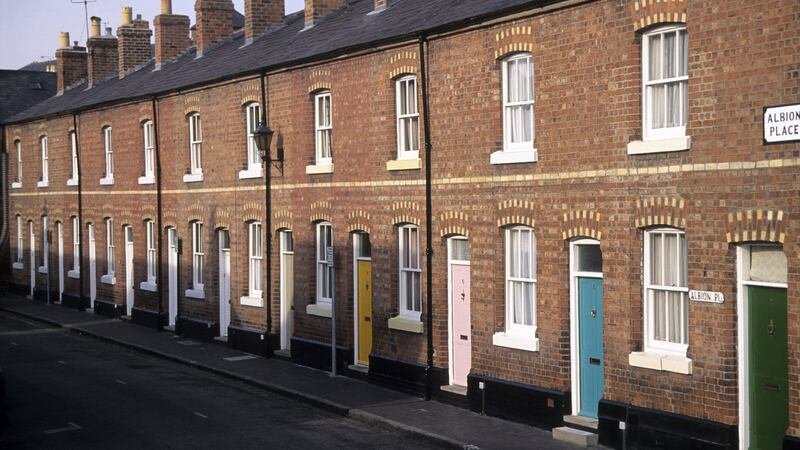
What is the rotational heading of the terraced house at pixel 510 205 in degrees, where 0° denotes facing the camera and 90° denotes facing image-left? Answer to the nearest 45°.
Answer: approximately 45°

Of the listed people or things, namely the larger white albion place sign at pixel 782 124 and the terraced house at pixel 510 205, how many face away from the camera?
0

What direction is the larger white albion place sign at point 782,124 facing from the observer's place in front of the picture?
facing the viewer and to the left of the viewer
